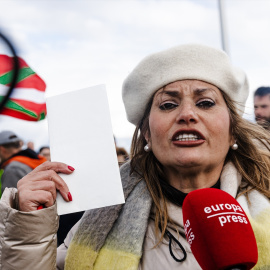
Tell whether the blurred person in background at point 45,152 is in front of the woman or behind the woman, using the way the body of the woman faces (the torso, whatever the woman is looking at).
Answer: behind

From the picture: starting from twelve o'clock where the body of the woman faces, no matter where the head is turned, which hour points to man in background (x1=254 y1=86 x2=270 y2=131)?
The man in background is roughly at 7 o'clock from the woman.

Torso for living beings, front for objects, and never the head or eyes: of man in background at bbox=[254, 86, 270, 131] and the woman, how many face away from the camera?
0

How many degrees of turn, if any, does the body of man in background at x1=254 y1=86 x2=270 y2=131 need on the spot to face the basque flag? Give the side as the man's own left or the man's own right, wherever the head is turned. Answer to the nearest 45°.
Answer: approximately 45° to the man's own right

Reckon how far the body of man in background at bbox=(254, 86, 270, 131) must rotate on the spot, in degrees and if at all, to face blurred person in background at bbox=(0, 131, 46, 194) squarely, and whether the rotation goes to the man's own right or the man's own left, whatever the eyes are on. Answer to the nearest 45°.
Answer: approximately 45° to the man's own right

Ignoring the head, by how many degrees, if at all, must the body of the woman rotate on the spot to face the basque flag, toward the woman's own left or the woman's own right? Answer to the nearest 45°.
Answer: approximately 135° to the woman's own right

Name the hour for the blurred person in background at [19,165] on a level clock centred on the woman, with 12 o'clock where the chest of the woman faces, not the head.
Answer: The blurred person in background is roughly at 5 o'clock from the woman.
